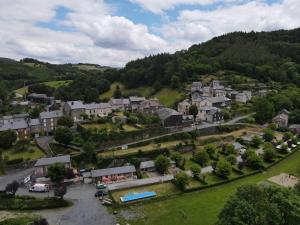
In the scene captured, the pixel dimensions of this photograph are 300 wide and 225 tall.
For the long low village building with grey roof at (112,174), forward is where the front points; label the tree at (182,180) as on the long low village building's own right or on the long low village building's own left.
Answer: on the long low village building's own left

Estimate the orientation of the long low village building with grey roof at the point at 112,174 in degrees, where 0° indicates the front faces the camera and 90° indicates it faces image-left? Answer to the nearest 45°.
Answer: approximately 0°

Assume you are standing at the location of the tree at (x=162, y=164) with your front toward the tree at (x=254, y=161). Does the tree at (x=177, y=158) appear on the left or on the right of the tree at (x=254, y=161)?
left

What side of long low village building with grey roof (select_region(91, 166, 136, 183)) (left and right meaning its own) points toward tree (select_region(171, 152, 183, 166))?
left

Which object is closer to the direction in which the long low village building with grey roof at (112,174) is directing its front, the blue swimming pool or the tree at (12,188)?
the blue swimming pool

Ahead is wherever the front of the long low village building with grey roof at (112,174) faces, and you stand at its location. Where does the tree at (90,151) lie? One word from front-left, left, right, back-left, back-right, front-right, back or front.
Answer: back-right

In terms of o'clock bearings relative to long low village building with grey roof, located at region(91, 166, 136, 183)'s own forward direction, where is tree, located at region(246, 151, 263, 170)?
The tree is roughly at 9 o'clock from the long low village building with grey roof.

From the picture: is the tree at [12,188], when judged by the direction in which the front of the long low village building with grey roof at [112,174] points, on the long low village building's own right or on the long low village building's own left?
on the long low village building's own right

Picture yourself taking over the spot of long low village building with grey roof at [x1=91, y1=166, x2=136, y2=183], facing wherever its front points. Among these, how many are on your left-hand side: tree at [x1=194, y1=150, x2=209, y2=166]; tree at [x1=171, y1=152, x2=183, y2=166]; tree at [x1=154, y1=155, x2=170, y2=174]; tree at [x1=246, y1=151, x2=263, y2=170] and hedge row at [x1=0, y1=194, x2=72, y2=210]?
4

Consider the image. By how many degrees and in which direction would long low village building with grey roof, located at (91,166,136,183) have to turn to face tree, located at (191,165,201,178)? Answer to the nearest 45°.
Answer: approximately 90° to its left

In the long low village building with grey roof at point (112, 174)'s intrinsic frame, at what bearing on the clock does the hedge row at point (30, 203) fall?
The hedge row is roughly at 2 o'clock from the long low village building with grey roof.

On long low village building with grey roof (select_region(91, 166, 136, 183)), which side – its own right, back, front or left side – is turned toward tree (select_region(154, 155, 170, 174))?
left

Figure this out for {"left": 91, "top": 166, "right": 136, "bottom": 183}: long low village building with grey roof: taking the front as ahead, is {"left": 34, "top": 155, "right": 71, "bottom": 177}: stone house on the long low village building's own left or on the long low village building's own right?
on the long low village building's own right
